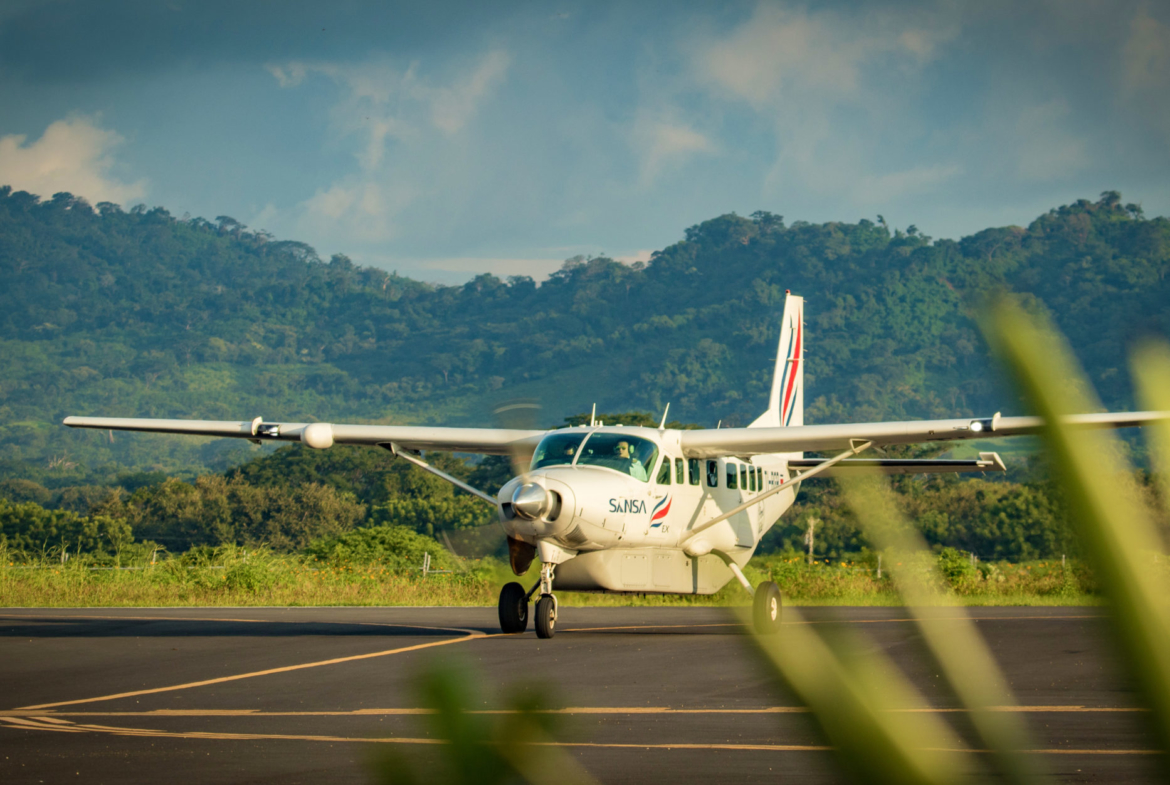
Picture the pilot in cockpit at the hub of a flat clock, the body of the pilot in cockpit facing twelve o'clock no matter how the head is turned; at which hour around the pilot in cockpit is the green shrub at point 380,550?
The green shrub is roughly at 4 o'clock from the pilot in cockpit.

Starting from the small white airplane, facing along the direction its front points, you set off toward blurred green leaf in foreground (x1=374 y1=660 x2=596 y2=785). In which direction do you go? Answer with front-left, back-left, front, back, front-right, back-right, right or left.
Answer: front-left

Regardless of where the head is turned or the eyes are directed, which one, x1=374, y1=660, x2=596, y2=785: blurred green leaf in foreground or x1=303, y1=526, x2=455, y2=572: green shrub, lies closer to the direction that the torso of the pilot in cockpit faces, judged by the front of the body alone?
the blurred green leaf in foreground

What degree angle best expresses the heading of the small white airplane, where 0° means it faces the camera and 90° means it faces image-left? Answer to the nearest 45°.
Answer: approximately 45°

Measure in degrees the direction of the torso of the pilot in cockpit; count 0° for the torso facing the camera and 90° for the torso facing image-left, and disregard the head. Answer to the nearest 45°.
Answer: approximately 45°

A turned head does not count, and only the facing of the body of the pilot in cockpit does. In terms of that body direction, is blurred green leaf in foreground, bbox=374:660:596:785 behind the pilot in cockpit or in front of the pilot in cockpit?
in front

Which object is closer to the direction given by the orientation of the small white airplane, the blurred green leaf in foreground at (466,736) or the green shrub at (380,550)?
the blurred green leaf in foreground

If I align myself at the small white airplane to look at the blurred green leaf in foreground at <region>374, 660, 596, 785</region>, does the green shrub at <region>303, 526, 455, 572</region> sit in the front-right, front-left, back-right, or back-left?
back-right

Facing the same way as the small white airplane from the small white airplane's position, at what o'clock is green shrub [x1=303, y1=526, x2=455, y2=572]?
The green shrub is roughly at 4 o'clock from the small white airplane.
